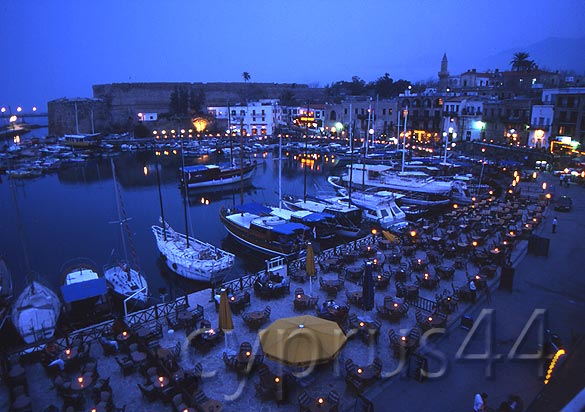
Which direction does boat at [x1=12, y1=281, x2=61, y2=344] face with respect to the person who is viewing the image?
facing away from the viewer

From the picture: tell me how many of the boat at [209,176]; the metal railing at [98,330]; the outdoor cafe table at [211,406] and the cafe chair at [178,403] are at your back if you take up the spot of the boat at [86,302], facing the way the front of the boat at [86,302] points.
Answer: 3

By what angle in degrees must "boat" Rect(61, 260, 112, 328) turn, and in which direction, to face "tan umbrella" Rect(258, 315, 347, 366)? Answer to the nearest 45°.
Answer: approximately 135° to its right

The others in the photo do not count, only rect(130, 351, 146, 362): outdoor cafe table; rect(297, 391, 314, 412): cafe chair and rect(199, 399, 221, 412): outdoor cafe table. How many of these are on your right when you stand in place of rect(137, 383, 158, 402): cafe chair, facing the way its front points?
2

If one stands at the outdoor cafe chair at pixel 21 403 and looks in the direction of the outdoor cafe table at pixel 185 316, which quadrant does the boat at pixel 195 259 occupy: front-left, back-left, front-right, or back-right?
front-left

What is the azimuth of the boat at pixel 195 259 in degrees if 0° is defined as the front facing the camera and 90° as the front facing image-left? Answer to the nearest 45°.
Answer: approximately 135°

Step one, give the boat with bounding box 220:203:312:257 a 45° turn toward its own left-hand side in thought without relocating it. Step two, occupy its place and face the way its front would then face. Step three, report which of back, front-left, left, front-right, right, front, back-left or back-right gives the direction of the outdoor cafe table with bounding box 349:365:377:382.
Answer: left

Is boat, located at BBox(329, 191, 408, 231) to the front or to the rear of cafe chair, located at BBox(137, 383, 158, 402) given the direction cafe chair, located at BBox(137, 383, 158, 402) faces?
to the front

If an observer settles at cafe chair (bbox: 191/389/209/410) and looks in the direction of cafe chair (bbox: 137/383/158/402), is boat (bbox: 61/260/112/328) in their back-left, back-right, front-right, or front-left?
front-right

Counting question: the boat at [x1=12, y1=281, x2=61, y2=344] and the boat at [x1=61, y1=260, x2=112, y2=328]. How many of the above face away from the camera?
2

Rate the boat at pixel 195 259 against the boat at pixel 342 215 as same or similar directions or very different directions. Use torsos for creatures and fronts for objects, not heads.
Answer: same or similar directions

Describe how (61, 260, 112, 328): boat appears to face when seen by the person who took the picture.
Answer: facing away from the viewer

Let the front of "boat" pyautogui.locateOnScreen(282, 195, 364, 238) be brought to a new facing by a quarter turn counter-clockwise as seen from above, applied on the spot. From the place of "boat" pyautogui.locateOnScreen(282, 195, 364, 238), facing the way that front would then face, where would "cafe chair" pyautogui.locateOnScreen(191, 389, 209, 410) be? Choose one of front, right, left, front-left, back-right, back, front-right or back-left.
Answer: front-left

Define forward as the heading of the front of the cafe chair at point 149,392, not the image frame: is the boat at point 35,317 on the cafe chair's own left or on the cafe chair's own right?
on the cafe chair's own left

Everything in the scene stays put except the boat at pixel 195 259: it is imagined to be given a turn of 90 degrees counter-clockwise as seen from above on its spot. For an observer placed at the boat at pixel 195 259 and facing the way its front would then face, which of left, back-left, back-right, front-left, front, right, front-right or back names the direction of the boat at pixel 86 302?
front

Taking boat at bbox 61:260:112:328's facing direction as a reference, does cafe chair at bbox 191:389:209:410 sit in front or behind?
behind

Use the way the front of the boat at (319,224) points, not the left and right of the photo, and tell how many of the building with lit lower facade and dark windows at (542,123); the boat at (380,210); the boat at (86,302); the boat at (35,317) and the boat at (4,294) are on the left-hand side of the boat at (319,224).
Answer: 3

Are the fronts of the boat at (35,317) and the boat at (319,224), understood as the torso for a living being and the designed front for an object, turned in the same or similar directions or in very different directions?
same or similar directions

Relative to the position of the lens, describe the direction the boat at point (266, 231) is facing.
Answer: facing away from the viewer and to the left of the viewer
